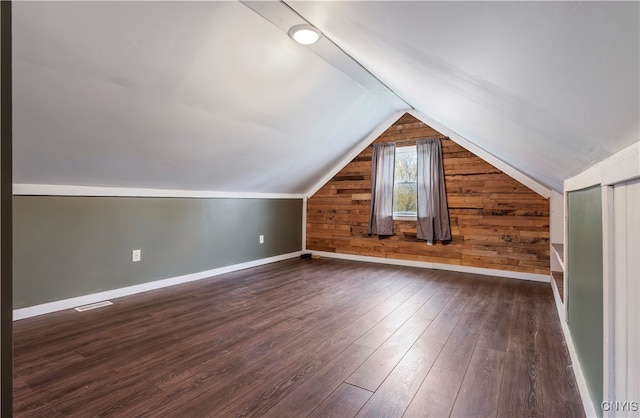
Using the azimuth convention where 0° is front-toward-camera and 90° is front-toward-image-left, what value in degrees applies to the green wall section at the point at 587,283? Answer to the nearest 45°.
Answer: approximately 90°

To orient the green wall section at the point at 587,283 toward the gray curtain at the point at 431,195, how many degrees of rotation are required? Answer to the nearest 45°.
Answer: approximately 45° to its right

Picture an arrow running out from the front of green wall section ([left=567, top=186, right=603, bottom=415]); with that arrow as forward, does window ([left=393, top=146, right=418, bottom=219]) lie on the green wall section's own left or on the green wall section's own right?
on the green wall section's own right
